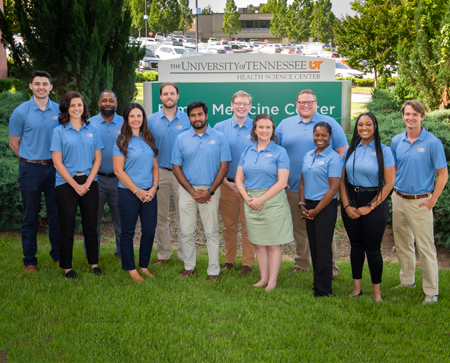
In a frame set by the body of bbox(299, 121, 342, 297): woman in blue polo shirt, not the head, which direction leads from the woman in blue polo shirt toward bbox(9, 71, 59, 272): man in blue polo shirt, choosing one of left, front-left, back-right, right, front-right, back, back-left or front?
front-right

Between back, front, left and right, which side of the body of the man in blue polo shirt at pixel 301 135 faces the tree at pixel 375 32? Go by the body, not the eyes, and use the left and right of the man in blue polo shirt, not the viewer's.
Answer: back

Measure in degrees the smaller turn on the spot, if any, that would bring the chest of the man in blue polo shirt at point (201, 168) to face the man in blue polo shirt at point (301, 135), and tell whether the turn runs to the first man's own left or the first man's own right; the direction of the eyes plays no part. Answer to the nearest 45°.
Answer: approximately 90° to the first man's own left

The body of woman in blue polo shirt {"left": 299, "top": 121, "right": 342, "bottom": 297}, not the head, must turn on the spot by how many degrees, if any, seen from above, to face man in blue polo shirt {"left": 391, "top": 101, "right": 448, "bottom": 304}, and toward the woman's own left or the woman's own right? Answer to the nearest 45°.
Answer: approximately 135° to the woman's own left
